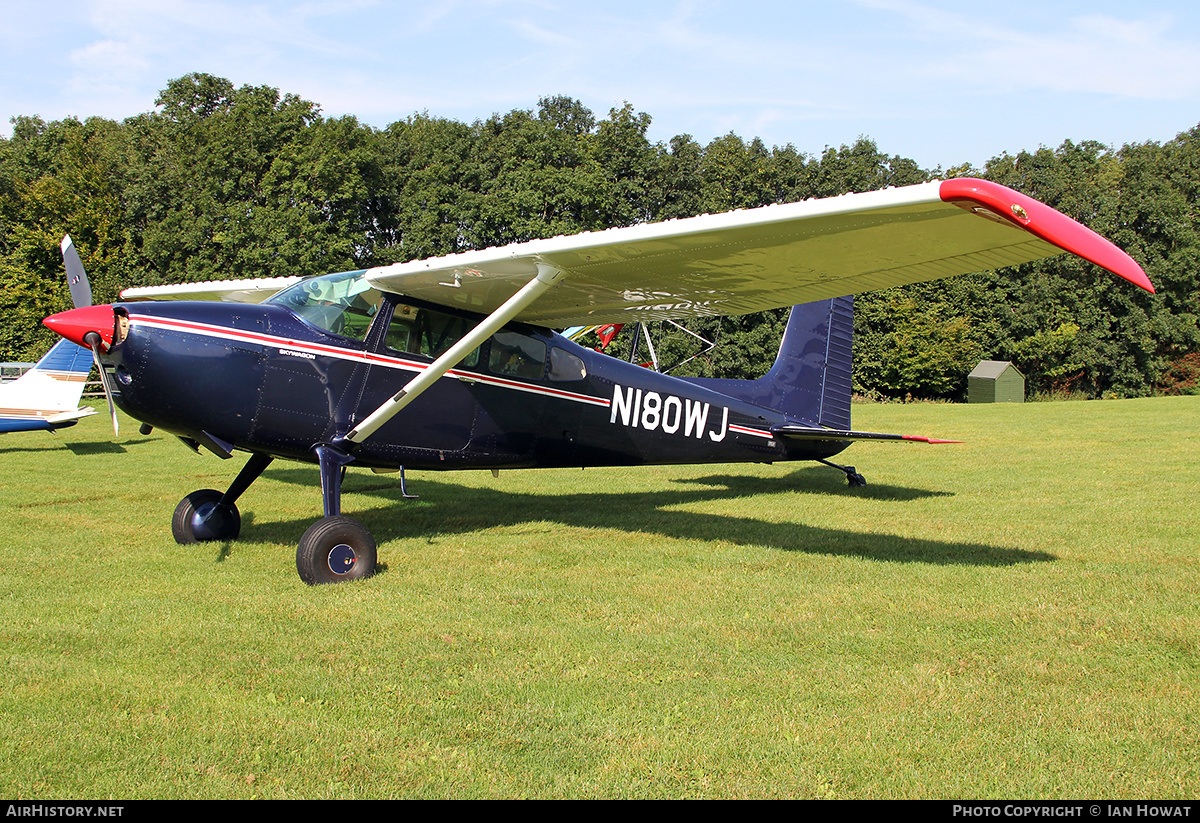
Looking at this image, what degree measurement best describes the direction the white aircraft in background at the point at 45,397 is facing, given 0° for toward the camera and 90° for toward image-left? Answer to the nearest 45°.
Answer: approximately 90°

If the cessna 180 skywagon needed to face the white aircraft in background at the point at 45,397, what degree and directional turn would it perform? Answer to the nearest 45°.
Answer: approximately 90° to its right

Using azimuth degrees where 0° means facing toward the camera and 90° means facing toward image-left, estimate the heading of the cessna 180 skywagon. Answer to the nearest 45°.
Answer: approximately 45°

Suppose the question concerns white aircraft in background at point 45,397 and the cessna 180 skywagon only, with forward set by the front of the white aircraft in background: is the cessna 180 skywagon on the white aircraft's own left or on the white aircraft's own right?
on the white aircraft's own left

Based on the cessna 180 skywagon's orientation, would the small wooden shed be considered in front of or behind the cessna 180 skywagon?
behind
